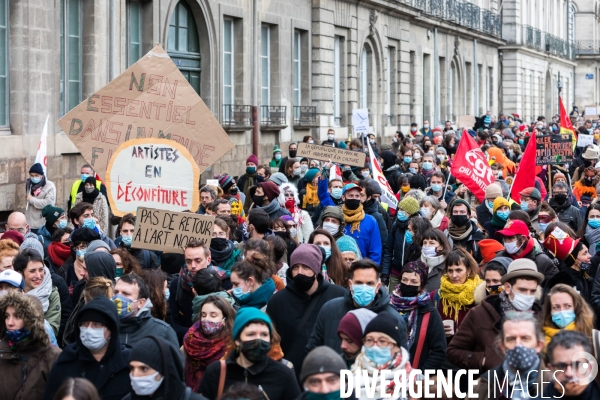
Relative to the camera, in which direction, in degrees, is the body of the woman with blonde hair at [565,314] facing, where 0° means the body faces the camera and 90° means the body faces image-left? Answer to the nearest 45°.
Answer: approximately 0°
